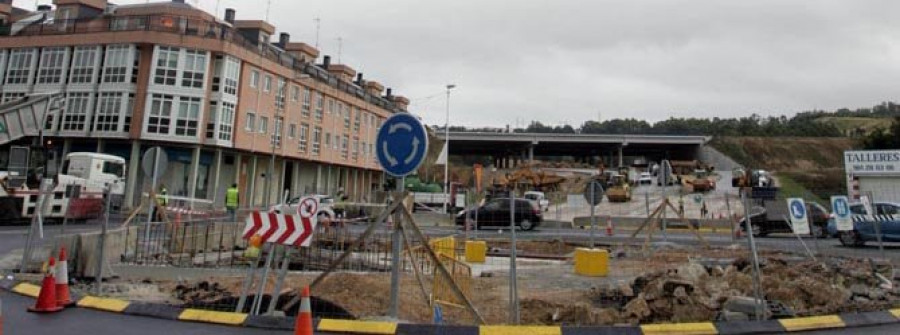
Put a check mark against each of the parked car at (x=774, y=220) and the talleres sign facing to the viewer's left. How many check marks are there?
1

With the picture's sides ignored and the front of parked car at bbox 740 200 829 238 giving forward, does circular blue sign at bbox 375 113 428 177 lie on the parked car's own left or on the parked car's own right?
on the parked car's own left

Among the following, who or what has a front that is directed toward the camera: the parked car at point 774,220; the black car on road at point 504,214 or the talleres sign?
the talleres sign

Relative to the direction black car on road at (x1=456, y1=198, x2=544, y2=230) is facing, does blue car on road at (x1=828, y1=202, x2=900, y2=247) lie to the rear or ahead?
to the rear

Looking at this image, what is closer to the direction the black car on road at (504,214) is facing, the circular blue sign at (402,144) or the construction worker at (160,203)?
the construction worker

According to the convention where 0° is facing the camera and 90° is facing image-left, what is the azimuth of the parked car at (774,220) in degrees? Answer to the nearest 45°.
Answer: approximately 90°

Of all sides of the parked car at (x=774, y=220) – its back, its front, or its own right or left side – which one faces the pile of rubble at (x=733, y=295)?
left

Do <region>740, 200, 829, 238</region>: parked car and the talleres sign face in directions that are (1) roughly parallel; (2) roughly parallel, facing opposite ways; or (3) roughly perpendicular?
roughly perpendicular

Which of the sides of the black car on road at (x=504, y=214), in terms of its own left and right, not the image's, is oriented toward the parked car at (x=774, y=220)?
back

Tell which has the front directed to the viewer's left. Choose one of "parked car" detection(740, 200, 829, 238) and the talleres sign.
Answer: the parked car

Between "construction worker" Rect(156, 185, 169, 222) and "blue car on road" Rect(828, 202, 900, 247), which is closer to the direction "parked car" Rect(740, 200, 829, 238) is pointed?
the construction worker

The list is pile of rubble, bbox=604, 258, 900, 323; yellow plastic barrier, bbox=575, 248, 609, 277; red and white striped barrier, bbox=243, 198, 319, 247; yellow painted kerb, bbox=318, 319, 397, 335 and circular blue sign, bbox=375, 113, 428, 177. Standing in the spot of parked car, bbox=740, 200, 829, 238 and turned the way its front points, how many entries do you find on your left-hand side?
5

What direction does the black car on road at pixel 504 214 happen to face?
to the viewer's left

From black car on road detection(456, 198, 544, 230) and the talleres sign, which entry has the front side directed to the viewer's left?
the black car on road

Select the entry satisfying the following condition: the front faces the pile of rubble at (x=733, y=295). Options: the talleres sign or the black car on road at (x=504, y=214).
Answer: the talleres sign

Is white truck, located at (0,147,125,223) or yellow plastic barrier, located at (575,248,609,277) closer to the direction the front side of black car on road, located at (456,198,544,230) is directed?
the white truck
